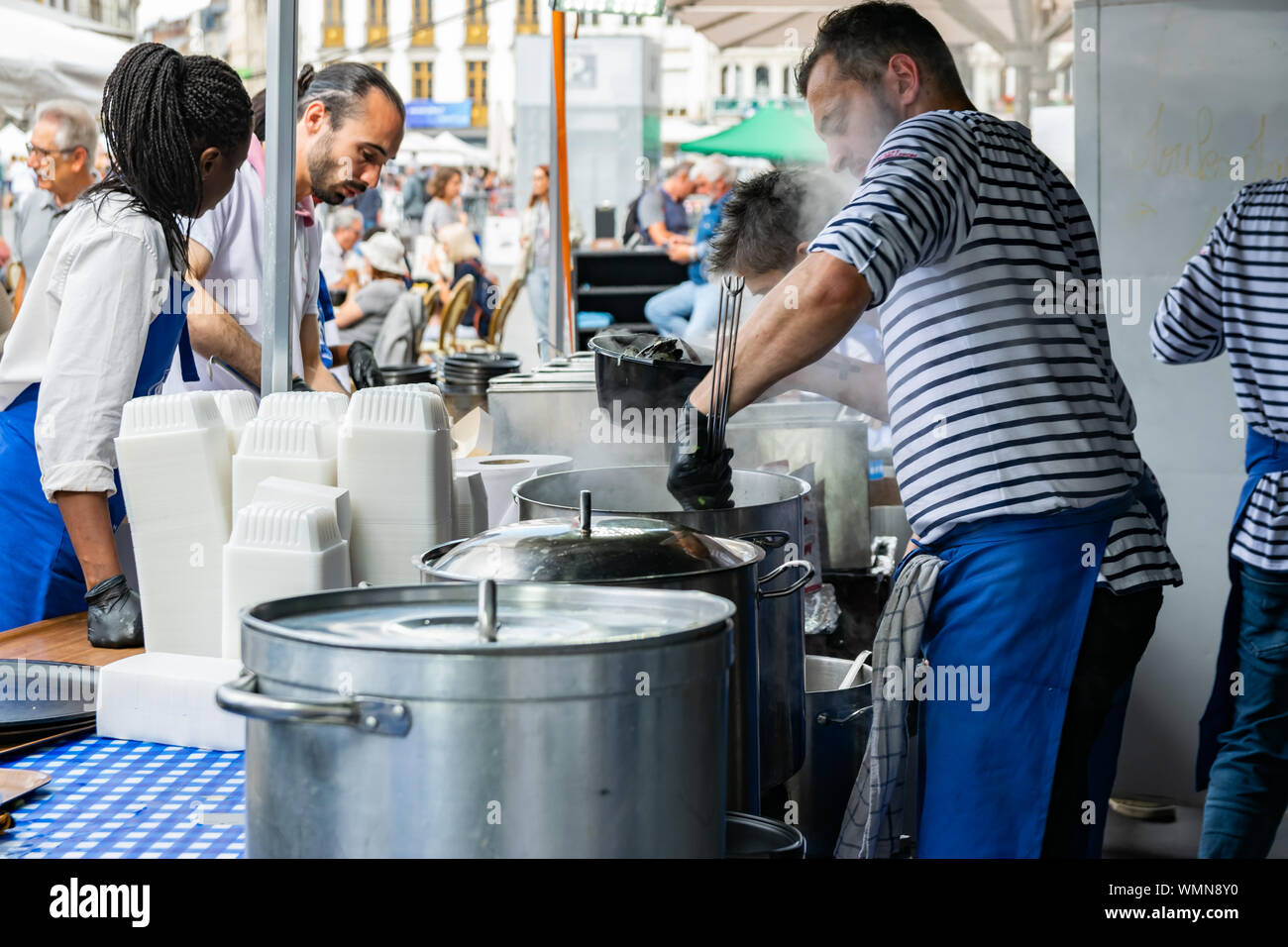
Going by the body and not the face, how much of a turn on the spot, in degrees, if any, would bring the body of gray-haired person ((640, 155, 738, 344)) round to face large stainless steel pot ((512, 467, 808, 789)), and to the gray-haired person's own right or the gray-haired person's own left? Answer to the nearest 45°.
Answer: approximately 90° to the gray-haired person's own left

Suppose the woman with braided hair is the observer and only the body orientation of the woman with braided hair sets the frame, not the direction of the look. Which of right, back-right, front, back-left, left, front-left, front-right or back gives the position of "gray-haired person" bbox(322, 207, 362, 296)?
left

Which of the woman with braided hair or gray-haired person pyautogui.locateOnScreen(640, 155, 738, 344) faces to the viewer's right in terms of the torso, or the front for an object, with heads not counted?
the woman with braided hair

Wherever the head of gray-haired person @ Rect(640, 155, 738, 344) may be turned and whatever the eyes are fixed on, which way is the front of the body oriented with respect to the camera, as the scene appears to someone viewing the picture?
to the viewer's left

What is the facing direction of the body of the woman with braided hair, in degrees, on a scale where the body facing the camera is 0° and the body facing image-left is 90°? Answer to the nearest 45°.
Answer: approximately 270°

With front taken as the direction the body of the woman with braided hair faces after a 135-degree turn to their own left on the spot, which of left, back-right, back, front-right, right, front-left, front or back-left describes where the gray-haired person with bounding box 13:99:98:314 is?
front-right

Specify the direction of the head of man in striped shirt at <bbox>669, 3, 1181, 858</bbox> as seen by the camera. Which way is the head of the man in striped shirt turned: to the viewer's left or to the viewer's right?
to the viewer's left

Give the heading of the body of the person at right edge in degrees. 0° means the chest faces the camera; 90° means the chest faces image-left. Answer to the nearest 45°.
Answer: approximately 135°

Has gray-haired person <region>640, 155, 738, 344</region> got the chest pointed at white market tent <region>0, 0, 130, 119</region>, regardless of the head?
yes

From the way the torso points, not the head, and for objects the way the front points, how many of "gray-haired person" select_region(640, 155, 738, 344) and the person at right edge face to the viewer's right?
0

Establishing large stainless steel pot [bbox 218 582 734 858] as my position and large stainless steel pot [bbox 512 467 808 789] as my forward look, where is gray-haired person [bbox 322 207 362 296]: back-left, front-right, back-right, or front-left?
front-left

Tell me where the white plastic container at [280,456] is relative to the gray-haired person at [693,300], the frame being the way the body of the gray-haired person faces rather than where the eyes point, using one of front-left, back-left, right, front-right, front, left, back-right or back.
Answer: left

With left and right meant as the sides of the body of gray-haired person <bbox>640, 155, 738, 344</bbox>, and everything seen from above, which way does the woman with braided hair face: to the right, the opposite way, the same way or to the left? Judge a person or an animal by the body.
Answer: the opposite way

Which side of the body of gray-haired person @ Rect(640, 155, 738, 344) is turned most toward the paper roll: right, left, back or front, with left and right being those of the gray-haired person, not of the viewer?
left

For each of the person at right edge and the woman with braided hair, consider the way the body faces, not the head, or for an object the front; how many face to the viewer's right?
1

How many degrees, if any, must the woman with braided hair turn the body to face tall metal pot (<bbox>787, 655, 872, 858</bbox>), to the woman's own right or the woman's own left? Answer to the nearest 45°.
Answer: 0° — they already face it
